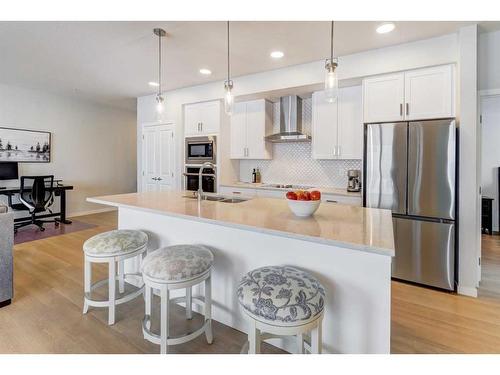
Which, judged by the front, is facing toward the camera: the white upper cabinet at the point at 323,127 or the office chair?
the white upper cabinet

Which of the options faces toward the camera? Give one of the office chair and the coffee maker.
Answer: the coffee maker

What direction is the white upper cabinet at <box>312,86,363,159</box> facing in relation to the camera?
toward the camera

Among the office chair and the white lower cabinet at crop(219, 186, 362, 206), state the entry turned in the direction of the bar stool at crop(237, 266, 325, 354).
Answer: the white lower cabinet

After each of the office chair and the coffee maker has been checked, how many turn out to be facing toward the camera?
1

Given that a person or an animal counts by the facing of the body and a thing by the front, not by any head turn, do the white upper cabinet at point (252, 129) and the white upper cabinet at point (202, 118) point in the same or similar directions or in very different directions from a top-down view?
same or similar directions

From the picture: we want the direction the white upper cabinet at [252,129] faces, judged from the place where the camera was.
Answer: facing the viewer and to the left of the viewer

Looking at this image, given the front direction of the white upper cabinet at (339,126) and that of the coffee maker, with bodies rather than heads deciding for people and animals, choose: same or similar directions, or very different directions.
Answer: same or similar directions

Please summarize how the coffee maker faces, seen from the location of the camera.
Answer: facing the viewer

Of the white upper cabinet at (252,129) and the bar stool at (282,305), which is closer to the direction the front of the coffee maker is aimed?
the bar stool

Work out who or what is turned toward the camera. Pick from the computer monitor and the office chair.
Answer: the computer monitor

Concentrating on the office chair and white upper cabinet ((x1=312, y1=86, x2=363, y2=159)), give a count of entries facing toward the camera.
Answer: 1
